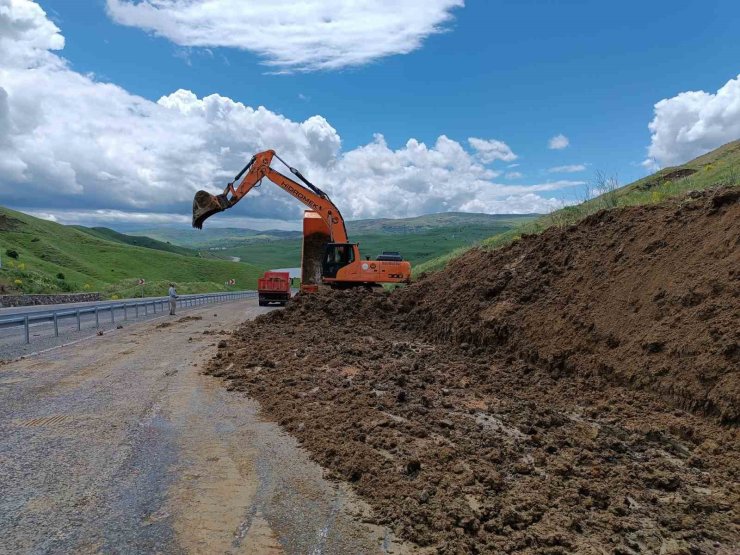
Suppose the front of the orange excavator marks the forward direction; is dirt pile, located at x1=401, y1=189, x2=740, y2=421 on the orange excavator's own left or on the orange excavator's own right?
on the orange excavator's own left

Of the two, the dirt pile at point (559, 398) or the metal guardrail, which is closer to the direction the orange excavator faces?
the metal guardrail

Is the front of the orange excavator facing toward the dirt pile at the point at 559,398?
no

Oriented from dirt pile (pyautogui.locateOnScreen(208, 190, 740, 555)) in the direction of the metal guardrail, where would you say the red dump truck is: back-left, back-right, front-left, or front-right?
front-right

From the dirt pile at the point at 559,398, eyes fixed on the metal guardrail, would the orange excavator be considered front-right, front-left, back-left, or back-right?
front-right

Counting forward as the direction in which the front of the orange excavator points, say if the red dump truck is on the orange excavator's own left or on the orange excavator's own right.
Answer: on the orange excavator's own right

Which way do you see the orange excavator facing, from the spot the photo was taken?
facing to the left of the viewer
